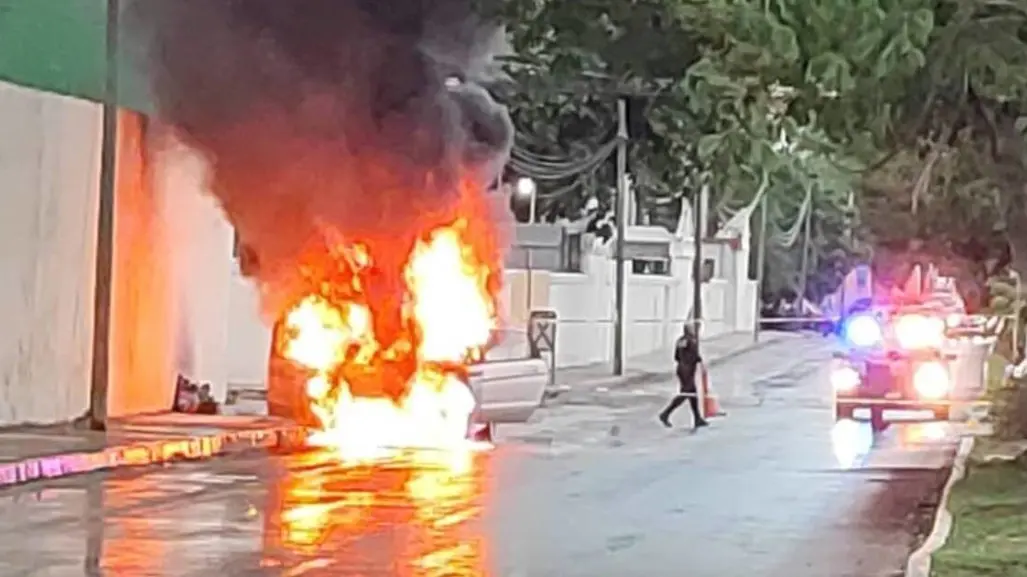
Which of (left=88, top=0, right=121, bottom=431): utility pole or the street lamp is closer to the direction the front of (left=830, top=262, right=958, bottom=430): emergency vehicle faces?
the utility pole

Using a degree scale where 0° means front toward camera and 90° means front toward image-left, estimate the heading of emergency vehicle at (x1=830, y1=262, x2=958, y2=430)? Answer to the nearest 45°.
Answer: approximately 0°

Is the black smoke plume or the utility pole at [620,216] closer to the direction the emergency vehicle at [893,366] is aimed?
the black smoke plume

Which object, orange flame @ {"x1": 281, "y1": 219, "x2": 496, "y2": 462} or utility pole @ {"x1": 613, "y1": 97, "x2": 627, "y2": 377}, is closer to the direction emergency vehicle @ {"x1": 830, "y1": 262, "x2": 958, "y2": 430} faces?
the orange flame

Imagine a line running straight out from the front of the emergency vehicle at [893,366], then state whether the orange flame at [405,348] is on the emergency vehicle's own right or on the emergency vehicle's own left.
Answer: on the emergency vehicle's own right

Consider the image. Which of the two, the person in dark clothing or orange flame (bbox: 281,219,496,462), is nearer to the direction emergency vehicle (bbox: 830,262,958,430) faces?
the orange flame

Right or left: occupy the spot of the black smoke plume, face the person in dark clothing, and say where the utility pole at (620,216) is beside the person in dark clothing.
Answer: left

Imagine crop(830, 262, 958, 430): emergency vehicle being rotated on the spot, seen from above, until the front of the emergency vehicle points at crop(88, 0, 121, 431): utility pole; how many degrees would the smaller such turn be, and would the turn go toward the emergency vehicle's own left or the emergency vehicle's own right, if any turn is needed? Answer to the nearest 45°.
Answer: approximately 45° to the emergency vehicle's own right

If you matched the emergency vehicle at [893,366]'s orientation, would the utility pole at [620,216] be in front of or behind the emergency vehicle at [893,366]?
behind
